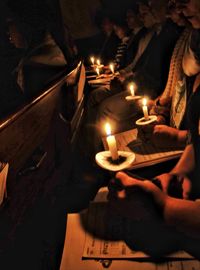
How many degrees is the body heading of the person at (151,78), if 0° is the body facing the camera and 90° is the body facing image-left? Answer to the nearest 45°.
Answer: approximately 90°
